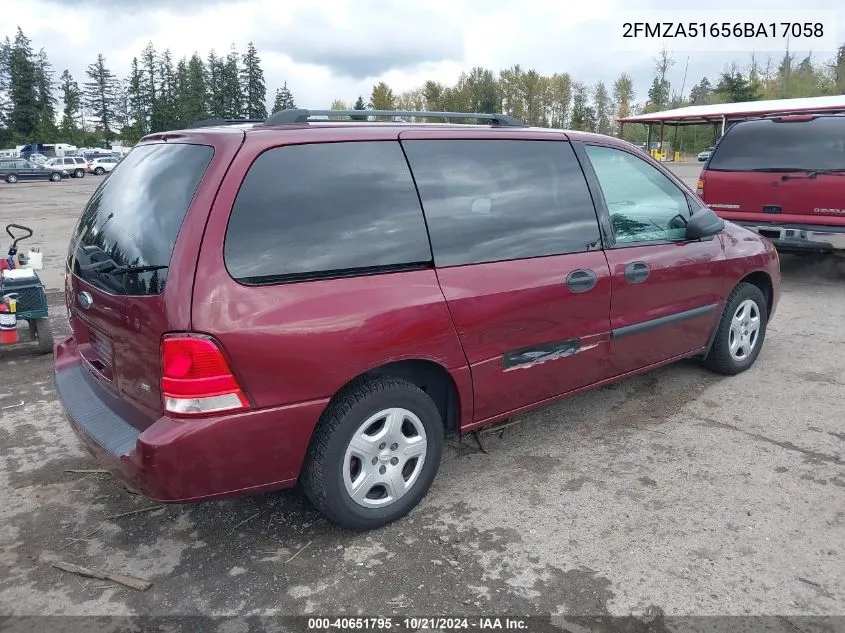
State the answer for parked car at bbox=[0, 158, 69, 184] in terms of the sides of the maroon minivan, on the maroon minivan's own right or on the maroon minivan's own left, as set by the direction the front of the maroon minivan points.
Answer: on the maroon minivan's own left

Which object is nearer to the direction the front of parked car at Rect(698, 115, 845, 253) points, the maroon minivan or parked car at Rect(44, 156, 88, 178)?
the parked car

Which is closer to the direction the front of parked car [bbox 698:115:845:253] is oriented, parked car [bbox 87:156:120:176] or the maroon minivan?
the parked car

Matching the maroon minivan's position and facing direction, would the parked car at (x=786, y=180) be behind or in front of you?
in front

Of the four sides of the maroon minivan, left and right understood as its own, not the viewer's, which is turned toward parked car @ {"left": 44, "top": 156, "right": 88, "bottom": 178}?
left

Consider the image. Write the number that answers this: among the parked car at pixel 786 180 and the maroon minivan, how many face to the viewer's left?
0

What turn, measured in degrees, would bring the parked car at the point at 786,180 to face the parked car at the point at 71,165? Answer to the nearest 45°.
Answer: approximately 45° to its left

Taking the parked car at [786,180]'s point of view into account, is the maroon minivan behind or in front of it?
behind

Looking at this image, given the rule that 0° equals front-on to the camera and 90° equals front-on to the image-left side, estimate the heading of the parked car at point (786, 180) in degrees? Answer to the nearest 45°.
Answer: approximately 180°

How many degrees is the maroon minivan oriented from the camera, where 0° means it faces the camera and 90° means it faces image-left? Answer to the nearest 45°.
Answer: approximately 225°
